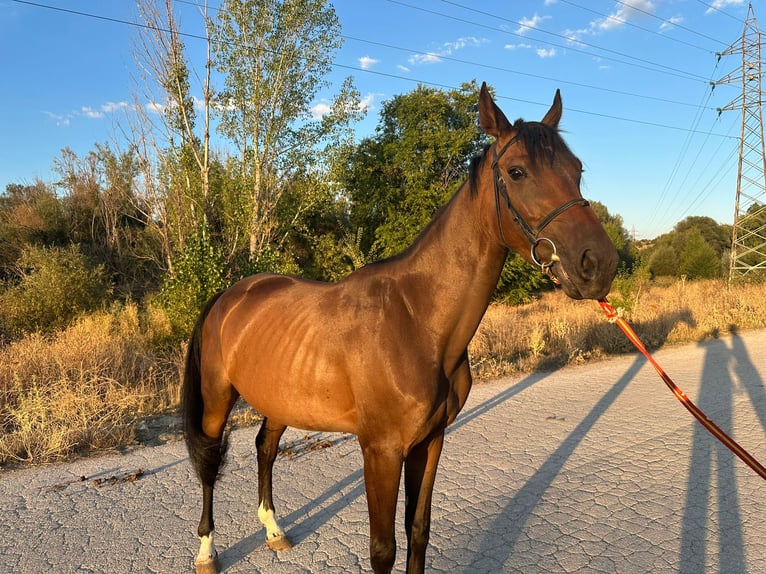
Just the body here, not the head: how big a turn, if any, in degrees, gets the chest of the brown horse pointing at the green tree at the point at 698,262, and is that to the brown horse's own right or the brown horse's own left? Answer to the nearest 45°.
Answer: approximately 90° to the brown horse's own left

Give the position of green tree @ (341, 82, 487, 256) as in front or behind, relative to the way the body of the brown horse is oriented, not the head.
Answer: behind

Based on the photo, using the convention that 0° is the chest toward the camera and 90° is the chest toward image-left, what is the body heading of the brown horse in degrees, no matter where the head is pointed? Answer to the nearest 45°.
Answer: approximately 315°

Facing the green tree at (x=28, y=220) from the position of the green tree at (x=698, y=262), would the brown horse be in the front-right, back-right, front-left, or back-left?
front-left

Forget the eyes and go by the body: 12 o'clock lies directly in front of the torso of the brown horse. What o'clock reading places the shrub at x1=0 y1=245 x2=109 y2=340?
The shrub is roughly at 6 o'clock from the brown horse.

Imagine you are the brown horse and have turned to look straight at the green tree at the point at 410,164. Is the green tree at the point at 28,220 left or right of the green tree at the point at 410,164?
left

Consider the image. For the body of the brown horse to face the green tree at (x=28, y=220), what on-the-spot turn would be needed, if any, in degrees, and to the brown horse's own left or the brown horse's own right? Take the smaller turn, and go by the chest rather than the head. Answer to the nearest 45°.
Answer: approximately 180°

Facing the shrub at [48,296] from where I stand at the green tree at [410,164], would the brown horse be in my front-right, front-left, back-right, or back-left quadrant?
front-left
